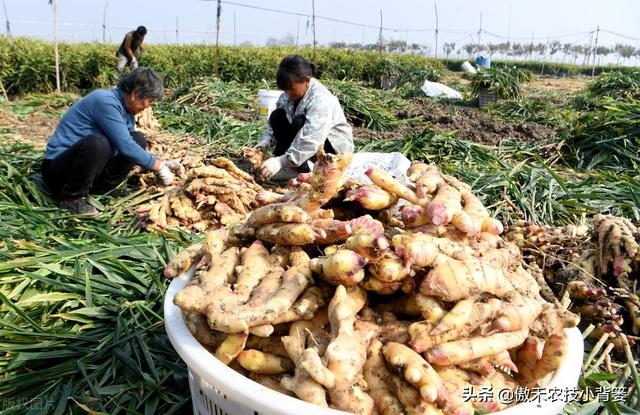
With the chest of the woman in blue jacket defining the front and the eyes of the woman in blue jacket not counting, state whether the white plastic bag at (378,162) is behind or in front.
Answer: in front

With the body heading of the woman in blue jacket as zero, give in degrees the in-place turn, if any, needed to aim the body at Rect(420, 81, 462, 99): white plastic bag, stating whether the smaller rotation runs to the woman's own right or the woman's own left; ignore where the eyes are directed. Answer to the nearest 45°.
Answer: approximately 45° to the woman's own left

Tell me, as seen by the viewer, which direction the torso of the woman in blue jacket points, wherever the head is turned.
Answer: to the viewer's right

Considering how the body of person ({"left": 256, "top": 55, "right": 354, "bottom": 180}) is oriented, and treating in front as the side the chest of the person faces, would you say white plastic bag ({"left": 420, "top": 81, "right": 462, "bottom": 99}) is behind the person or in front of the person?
behind

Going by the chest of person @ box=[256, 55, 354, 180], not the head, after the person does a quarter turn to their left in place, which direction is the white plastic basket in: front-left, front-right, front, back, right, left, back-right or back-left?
front-right

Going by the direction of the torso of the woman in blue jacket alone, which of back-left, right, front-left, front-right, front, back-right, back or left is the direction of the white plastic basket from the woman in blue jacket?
right

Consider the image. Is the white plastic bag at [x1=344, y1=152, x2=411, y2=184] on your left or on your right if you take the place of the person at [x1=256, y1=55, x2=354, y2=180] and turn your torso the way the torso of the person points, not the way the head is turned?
on your left

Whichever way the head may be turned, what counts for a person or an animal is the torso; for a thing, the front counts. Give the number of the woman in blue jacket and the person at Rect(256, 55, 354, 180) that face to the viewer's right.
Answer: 1

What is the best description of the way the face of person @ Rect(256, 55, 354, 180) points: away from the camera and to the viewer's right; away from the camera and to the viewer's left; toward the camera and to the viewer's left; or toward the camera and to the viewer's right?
toward the camera and to the viewer's left

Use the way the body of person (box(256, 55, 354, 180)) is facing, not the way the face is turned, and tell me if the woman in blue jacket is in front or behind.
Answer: in front

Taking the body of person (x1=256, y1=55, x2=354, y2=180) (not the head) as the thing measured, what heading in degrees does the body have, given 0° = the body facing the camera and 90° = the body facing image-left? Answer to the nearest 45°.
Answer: approximately 45°
